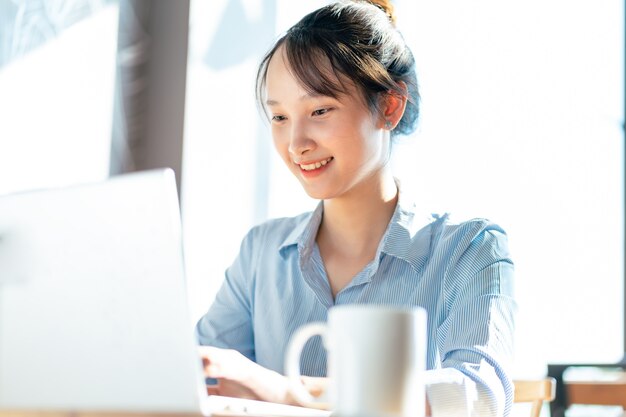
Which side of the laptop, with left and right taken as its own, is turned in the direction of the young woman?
front

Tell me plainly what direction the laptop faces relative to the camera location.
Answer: facing away from the viewer and to the right of the viewer

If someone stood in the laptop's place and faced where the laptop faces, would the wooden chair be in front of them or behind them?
in front

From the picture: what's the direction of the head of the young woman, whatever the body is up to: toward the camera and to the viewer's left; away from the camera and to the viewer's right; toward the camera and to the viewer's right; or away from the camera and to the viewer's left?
toward the camera and to the viewer's left
